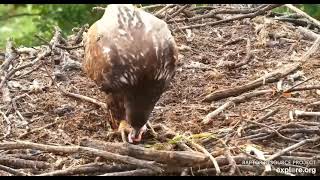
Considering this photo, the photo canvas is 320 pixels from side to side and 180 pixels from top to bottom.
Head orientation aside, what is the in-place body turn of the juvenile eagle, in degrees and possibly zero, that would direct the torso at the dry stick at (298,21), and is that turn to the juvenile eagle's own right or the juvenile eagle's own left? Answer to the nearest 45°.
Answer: approximately 135° to the juvenile eagle's own left

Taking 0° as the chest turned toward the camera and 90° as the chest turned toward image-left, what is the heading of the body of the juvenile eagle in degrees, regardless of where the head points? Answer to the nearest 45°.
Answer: approximately 0°
